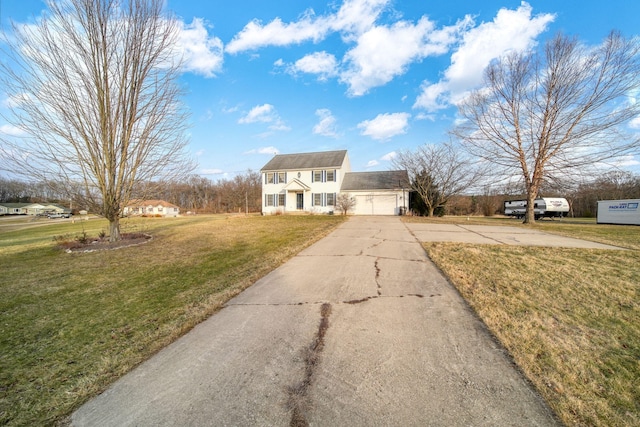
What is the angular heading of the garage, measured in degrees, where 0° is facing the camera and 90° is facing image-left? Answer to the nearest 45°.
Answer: approximately 0°

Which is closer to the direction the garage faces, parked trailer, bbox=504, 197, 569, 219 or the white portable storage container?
the white portable storage container

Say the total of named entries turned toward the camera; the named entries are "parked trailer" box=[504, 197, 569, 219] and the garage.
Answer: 1

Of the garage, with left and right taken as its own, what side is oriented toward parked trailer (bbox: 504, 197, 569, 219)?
left

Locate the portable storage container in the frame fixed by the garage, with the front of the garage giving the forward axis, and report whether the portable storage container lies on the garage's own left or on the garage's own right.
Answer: on the garage's own left
